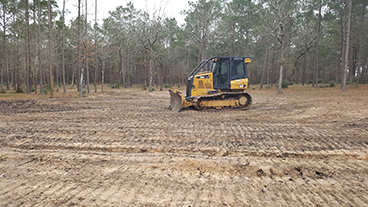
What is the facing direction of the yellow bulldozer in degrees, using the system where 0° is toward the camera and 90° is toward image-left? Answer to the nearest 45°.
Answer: approximately 90°
